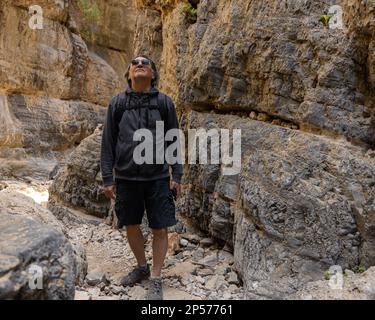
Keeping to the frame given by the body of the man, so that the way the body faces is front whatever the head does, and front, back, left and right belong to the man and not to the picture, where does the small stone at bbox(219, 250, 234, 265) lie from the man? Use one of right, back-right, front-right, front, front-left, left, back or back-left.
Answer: back-left

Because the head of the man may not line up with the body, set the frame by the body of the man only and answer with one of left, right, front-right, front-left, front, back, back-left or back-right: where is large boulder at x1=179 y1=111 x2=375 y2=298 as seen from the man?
left

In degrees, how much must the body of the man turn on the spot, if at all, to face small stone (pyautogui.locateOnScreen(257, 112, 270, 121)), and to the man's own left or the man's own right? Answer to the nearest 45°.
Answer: approximately 135° to the man's own left

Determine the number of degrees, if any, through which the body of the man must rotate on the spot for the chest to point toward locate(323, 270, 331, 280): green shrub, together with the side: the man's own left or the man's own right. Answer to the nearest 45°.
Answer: approximately 90° to the man's own left

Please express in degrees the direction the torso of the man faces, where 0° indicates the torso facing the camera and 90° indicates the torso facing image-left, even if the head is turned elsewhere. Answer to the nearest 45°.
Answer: approximately 0°

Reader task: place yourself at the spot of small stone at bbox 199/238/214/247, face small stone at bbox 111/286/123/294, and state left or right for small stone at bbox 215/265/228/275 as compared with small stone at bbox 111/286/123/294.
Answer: left

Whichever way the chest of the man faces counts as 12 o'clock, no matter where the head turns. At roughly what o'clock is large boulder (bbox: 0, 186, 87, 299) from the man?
The large boulder is roughly at 1 o'clock from the man.

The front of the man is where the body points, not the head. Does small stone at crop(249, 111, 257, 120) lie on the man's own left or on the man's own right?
on the man's own left

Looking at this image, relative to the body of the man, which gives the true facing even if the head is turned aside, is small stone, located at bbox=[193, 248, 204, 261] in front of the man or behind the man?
behind
